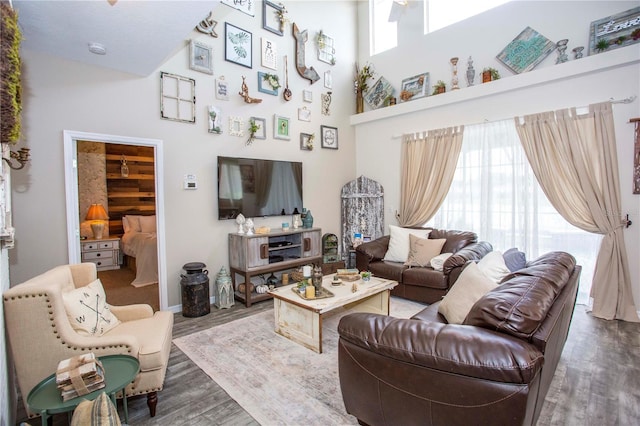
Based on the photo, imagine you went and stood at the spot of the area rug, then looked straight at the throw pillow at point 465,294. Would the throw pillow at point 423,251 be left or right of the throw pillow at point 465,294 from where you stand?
left

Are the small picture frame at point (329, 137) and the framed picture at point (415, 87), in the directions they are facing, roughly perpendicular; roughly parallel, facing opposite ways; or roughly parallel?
roughly perpendicular

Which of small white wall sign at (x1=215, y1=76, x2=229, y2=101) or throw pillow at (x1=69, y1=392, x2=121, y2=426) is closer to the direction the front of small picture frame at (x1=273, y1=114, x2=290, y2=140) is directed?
the throw pillow

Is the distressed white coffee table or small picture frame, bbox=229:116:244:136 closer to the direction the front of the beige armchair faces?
the distressed white coffee table

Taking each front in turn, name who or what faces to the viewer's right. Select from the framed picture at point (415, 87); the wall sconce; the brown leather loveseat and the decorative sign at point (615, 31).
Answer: the wall sconce

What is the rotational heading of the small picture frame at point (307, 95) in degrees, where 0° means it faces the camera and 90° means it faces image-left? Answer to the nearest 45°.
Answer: approximately 315°

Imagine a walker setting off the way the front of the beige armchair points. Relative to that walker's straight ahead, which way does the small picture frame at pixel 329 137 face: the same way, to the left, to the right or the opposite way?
to the right

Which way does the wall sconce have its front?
to the viewer's right

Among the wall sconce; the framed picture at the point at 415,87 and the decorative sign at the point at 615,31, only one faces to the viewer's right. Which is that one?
the wall sconce
